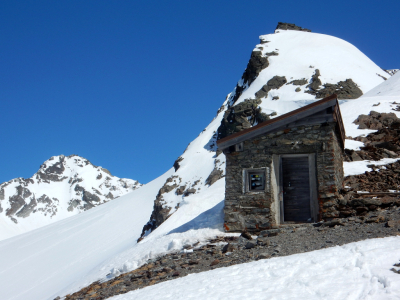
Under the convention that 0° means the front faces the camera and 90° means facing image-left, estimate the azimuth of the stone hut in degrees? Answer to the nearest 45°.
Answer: approximately 0°
